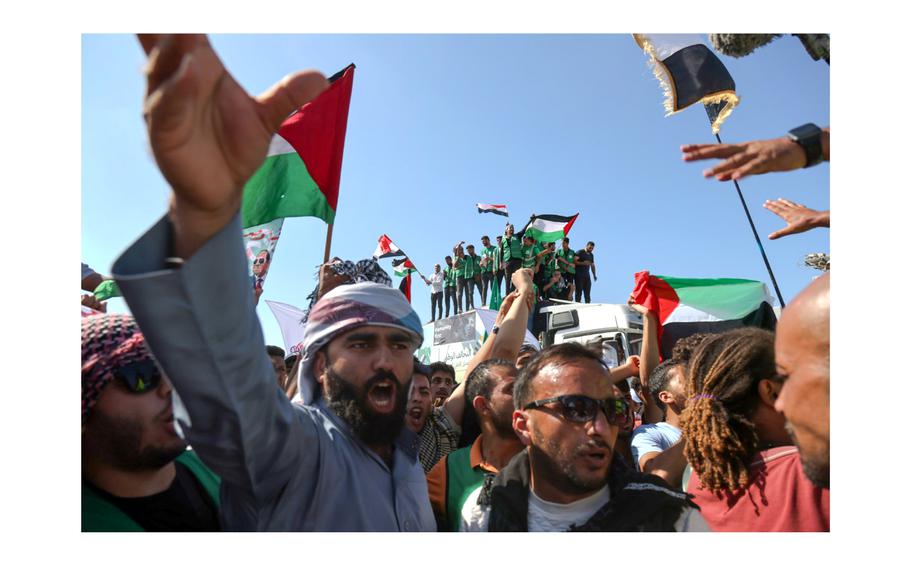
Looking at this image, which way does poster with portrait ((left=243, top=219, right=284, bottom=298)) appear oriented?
toward the camera

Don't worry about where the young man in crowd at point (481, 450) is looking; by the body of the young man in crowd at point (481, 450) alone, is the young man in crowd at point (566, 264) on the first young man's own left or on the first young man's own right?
on the first young man's own left

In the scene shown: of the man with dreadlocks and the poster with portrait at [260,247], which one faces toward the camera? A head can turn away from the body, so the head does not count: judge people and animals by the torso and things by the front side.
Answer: the poster with portrait

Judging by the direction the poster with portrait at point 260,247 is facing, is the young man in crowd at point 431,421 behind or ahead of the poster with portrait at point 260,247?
ahead

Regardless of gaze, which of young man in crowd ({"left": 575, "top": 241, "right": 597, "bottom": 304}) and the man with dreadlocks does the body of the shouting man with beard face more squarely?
the man with dreadlocks

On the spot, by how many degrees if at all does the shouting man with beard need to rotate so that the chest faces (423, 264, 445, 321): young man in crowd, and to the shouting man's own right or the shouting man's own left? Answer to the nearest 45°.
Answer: approximately 135° to the shouting man's own left

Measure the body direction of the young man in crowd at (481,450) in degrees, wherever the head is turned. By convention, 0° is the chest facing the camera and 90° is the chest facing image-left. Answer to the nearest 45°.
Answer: approximately 315°

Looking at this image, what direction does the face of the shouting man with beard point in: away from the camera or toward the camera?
toward the camera

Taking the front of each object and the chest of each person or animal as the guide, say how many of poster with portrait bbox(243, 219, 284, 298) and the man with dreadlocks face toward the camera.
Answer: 1
